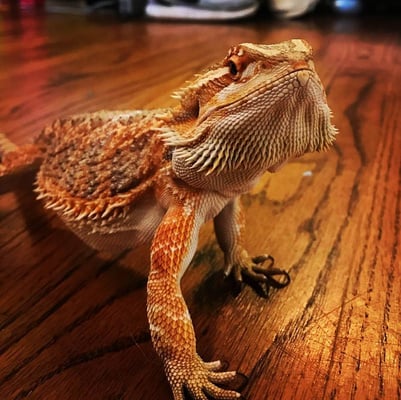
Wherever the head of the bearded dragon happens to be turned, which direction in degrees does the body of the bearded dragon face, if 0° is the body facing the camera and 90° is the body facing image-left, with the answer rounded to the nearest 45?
approximately 315°
